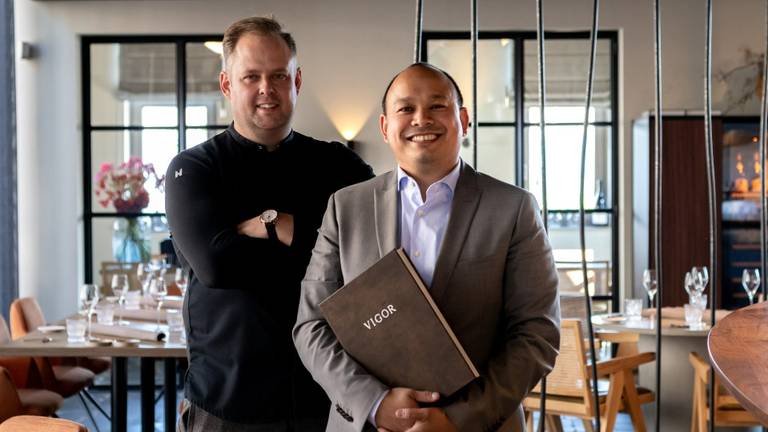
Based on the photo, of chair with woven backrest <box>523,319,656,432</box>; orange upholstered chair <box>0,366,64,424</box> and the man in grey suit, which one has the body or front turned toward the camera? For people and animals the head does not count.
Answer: the man in grey suit

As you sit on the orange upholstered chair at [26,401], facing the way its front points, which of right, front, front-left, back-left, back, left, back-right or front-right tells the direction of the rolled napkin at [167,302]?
front-left

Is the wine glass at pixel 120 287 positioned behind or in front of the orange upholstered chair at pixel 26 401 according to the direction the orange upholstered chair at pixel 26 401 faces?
in front

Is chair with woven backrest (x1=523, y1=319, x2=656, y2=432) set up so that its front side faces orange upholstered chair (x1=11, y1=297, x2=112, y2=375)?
no

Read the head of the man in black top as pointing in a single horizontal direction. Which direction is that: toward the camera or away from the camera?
toward the camera

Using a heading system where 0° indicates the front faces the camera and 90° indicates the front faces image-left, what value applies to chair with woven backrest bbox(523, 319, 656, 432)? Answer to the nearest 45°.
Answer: approximately 225°

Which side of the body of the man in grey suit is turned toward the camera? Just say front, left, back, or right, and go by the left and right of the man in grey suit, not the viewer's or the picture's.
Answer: front

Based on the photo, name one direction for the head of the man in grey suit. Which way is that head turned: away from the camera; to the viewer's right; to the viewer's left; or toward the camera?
toward the camera

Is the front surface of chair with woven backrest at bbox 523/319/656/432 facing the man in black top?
no

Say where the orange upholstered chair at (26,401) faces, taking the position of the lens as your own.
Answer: facing to the right of the viewer

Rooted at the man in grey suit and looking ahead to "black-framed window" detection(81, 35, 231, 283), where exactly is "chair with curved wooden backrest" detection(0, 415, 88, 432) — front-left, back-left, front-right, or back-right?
front-left

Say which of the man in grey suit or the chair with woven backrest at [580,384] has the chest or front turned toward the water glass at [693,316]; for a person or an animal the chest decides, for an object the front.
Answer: the chair with woven backrest

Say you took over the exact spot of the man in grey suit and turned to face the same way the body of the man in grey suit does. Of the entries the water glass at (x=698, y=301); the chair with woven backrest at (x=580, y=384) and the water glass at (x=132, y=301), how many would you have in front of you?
0

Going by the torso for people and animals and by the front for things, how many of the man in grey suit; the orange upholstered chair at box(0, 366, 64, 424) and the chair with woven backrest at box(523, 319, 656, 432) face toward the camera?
1

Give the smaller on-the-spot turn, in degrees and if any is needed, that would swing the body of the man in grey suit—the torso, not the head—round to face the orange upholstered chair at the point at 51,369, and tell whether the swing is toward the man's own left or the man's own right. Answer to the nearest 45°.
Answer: approximately 135° to the man's own right
